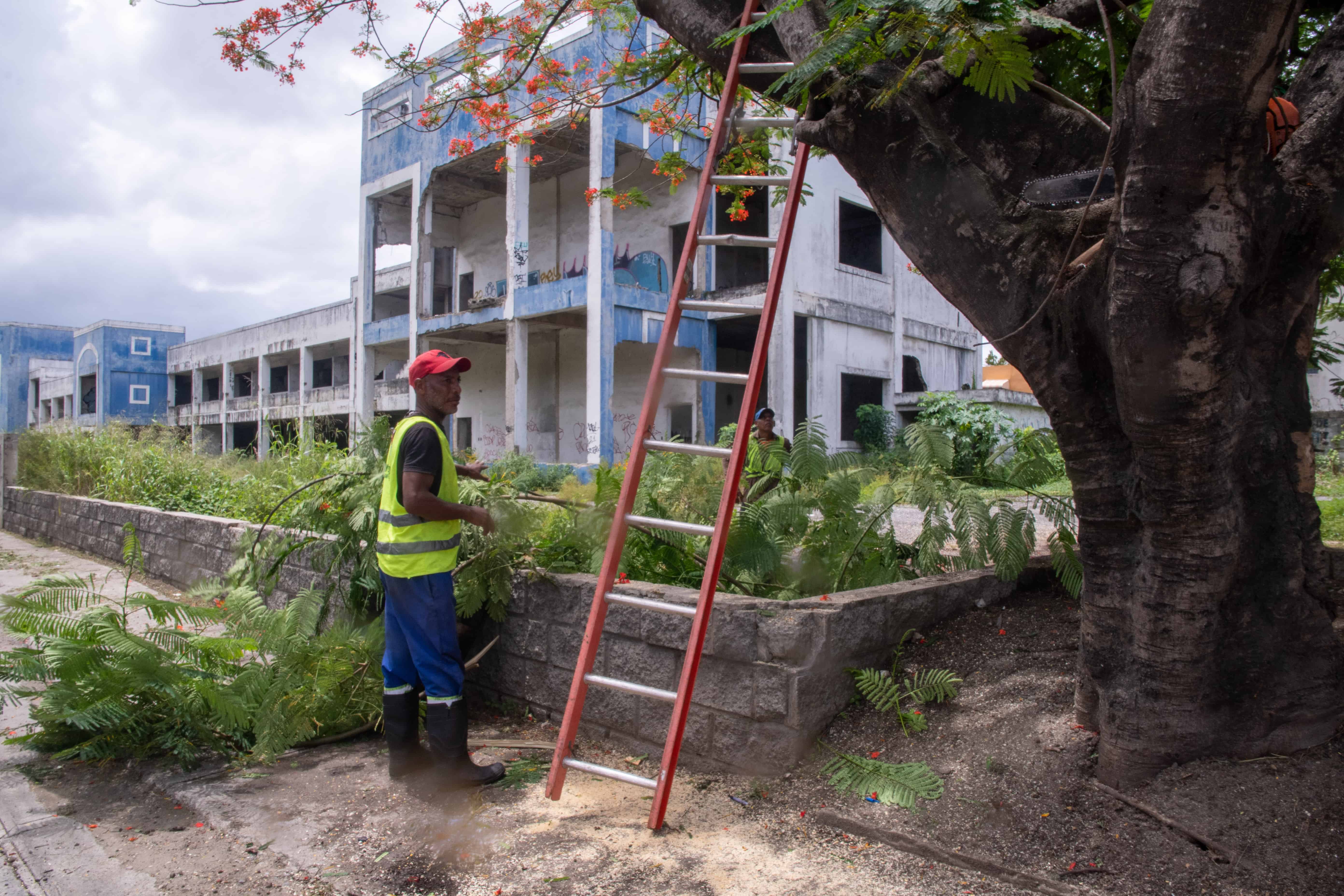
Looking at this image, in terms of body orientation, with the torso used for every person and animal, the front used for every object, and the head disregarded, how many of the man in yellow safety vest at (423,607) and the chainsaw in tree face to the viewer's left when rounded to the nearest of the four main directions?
1

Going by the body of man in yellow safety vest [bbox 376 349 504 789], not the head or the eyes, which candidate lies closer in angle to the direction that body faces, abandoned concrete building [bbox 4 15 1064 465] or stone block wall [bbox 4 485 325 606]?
the abandoned concrete building

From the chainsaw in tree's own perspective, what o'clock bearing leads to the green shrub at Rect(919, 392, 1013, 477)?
The green shrub is roughly at 3 o'clock from the chainsaw in tree.

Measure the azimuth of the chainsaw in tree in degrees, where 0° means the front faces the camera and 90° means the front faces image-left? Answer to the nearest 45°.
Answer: approximately 90°

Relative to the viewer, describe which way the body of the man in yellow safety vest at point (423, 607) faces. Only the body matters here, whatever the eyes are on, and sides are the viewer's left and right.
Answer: facing to the right of the viewer

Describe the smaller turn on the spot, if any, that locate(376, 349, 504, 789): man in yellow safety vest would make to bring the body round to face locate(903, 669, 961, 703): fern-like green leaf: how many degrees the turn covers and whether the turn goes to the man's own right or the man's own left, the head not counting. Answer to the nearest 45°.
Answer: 0° — they already face it

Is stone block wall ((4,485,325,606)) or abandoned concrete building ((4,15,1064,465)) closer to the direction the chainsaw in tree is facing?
the stone block wall

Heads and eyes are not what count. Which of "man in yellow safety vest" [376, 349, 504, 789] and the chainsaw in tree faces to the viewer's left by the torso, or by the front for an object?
the chainsaw in tree

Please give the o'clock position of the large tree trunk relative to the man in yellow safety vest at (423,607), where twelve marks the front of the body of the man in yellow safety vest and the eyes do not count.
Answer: The large tree trunk is roughly at 1 o'clock from the man in yellow safety vest.
